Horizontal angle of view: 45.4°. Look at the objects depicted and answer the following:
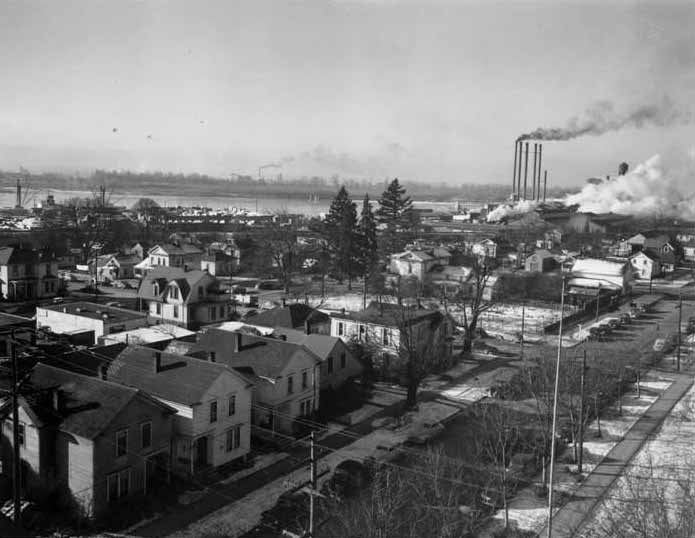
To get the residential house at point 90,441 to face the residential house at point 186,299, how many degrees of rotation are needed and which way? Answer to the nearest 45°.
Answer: approximately 135° to its left

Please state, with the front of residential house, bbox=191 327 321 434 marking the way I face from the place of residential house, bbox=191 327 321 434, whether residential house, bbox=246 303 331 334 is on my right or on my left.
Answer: on my left

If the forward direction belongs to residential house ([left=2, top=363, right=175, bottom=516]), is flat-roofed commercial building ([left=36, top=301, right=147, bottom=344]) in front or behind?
behind

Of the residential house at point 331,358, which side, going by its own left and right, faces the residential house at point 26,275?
back

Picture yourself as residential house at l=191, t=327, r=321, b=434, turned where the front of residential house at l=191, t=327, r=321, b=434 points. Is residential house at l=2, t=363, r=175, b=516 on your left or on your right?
on your right

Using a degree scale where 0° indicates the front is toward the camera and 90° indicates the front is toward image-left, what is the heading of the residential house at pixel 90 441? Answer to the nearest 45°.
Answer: approximately 315°

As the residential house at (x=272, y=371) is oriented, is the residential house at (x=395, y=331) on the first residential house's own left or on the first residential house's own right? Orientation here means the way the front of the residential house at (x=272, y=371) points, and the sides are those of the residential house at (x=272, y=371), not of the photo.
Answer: on the first residential house's own left

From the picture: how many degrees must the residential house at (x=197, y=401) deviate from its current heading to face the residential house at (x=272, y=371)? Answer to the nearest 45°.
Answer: approximately 90° to its left

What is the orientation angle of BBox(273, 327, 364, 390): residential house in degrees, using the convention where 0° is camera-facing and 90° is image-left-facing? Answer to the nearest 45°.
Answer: approximately 315°

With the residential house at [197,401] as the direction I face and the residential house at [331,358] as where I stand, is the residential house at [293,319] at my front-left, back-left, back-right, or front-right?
back-right

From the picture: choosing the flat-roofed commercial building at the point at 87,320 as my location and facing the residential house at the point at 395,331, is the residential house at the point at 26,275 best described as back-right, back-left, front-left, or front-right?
back-left
